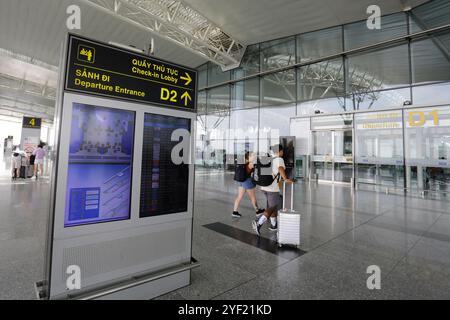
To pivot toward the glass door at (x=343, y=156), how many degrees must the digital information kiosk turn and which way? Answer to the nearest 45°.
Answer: approximately 90° to its left

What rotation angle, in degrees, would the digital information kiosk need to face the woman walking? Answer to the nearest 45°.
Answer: approximately 90° to its left

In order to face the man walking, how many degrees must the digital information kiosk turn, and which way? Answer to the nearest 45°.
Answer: approximately 90° to its left

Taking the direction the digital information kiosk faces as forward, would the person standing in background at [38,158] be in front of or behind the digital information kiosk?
behind

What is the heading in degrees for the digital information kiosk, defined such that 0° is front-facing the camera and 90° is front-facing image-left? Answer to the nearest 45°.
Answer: approximately 315°
